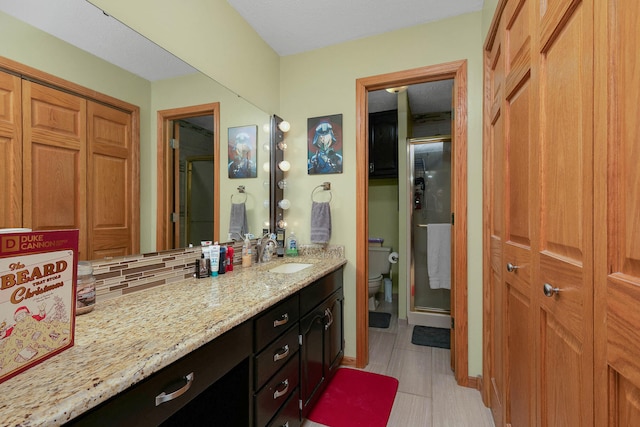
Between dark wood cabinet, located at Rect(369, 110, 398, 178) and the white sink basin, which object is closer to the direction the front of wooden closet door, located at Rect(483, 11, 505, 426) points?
the white sink basin

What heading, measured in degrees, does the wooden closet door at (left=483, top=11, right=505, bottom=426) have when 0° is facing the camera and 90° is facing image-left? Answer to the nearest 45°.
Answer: approximately 90°

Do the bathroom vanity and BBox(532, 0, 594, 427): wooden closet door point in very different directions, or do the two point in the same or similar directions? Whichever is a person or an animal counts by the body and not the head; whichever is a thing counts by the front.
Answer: very different directions

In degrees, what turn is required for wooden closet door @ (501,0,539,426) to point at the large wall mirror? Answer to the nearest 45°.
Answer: approximately 45° to its left

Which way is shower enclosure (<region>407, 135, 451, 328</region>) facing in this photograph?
toward the camera

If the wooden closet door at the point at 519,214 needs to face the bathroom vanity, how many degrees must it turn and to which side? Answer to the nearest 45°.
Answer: approximately 45° to its left

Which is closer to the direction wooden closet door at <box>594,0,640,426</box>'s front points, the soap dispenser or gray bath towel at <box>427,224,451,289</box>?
the soap dispenser

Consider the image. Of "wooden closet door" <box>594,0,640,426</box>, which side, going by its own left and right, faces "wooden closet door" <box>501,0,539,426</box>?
right

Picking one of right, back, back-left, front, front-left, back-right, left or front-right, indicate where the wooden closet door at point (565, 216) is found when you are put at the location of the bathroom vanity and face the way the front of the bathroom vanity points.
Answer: front

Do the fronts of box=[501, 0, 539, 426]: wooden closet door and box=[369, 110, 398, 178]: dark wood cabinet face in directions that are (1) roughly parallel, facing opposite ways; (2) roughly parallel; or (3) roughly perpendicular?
roughly perpendicular

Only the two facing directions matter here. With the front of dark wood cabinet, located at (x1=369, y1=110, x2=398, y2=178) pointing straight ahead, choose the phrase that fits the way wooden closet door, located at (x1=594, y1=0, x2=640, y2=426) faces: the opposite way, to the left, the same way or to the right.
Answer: to the right

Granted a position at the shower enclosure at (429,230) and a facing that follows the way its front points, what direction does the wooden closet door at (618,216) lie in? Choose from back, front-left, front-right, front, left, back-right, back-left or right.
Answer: front

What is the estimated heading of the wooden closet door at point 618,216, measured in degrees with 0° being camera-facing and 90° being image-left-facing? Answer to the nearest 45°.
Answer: approximately 45°

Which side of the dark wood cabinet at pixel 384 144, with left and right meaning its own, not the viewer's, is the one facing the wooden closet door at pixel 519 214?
front

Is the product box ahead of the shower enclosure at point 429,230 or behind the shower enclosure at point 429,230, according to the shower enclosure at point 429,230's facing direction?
ahead

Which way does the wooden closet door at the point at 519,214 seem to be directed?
to the viewer's left
